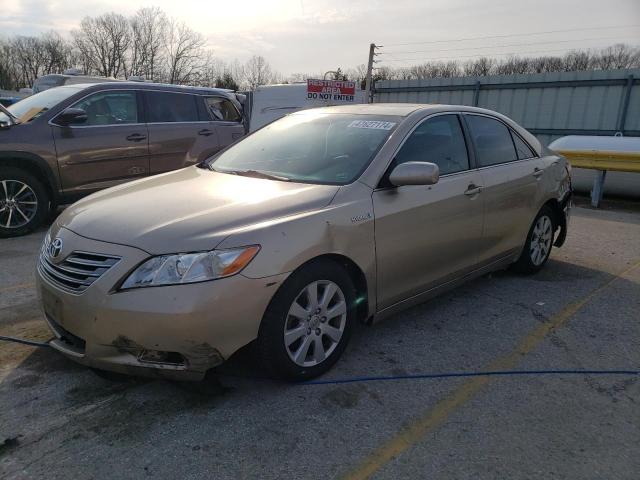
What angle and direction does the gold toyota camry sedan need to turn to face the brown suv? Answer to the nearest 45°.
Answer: approximately 90° to its right

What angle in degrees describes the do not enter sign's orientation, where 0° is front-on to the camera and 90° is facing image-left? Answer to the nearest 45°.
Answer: approximately 0°

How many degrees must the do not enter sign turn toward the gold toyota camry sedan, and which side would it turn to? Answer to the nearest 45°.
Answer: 0° — it already faces it

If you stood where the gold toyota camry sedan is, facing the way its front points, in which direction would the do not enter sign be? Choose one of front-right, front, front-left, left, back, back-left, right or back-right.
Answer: back-right
